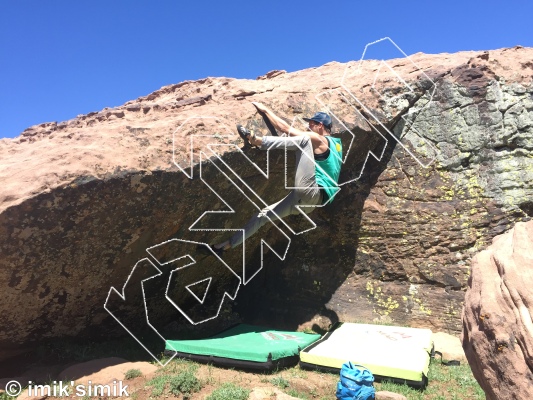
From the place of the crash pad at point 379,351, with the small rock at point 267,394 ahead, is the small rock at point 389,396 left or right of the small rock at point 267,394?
left

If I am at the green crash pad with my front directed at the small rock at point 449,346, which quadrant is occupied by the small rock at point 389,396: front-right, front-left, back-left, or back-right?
front-right

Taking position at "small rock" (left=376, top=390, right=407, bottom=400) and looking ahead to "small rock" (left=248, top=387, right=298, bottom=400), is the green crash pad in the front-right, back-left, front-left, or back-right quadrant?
front-right

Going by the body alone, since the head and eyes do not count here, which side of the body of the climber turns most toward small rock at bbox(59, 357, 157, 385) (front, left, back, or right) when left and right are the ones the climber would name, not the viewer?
front

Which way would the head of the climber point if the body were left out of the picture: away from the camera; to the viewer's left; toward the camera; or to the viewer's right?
to the viewer's left

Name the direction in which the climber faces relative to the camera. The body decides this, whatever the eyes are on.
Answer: to the viewer's left
